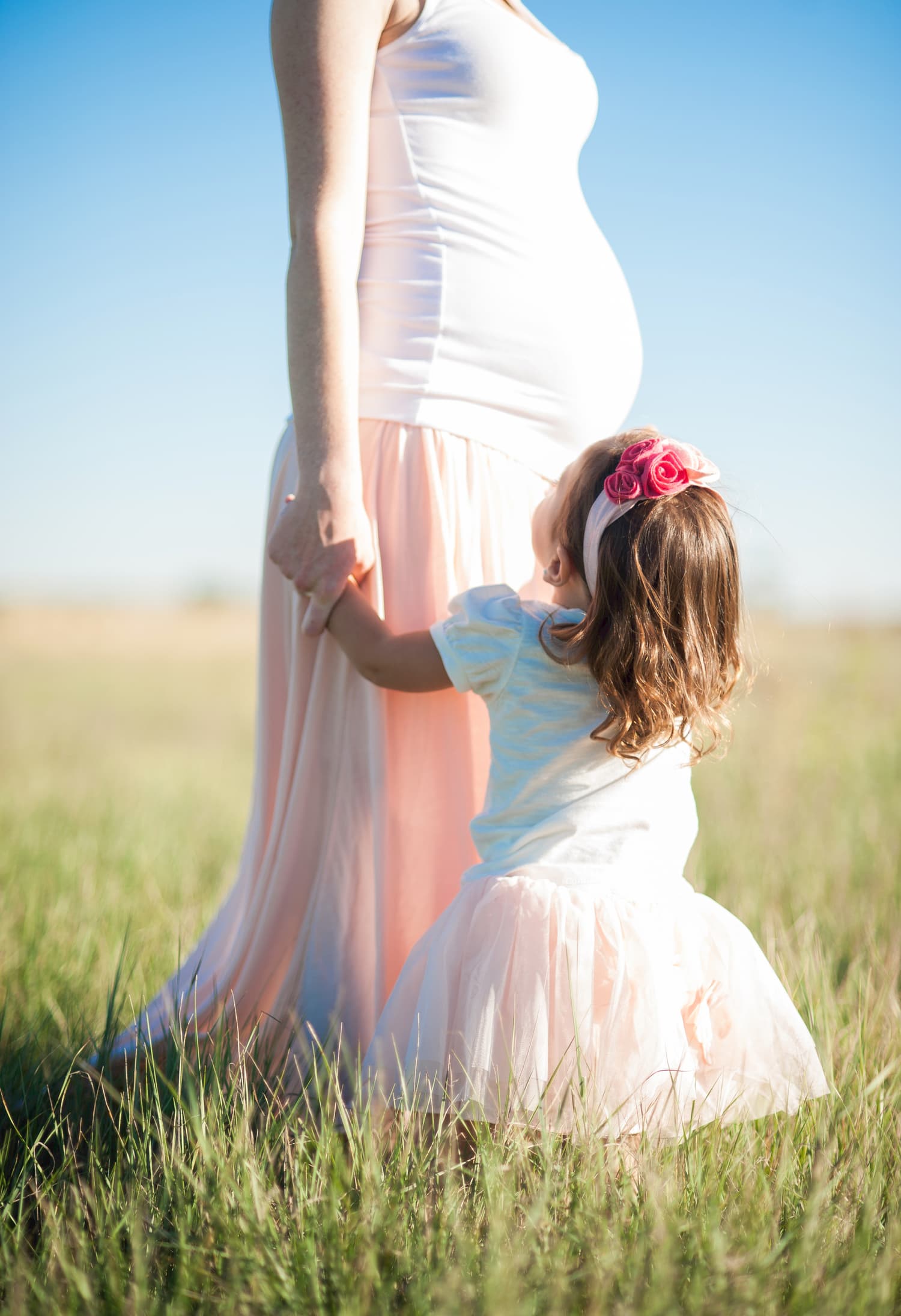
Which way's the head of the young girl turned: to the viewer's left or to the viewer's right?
to the viewer's left

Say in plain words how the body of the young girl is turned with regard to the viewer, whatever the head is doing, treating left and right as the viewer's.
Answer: facing away from the viewer and to the left of the viewer
